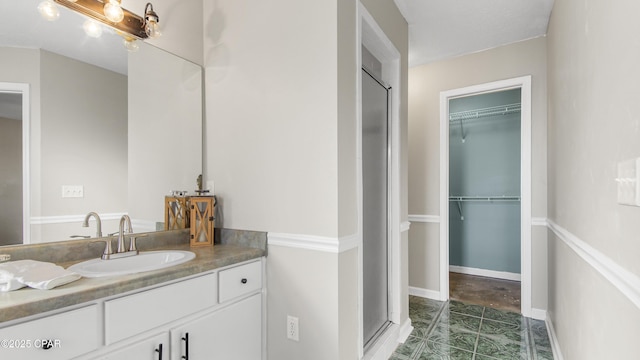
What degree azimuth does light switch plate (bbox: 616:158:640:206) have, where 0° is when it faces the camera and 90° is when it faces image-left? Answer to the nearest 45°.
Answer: approximately 90°

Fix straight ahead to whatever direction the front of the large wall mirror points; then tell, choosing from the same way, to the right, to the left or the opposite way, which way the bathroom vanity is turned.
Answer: the same way

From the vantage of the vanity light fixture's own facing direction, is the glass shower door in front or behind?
in front

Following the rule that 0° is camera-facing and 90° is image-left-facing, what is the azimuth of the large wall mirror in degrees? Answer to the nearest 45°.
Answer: approximately 315°

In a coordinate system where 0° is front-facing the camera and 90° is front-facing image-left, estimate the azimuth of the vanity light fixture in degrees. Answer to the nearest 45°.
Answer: approximately 315°

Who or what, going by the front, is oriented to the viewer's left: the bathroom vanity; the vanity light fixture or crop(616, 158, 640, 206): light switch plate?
the light switch plate

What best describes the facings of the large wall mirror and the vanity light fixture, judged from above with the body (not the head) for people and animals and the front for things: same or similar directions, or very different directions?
same or similar directions

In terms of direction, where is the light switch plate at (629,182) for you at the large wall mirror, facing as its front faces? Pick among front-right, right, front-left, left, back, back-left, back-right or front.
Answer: front

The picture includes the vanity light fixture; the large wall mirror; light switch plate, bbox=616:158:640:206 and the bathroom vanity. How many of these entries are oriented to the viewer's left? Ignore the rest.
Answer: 1

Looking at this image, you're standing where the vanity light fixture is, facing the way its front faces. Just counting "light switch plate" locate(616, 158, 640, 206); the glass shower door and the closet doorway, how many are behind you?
0

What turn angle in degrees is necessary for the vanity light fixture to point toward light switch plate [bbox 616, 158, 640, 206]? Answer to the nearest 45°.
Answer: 0° — it already faces it

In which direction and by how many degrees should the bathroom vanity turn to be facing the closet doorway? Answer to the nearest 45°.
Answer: approximately 45° to its left

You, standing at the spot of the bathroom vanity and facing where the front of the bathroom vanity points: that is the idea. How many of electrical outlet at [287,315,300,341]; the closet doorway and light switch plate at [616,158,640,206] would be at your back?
0

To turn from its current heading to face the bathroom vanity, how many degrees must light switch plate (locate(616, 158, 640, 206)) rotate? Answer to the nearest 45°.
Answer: approximately 45° to its left

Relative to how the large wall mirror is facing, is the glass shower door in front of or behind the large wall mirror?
in front

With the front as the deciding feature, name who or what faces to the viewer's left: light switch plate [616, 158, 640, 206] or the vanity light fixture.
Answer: the light switch plate

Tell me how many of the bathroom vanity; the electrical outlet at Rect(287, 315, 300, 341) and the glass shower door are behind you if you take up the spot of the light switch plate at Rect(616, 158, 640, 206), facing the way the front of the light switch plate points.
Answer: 0
